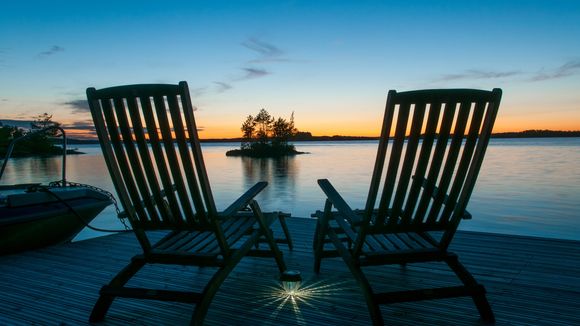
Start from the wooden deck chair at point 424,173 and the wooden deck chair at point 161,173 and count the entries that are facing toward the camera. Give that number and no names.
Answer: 0

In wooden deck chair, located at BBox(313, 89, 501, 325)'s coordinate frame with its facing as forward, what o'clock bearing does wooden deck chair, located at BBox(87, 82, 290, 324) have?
wooden deck chair, located at BBox(87, 82, 290, 324) is roughly at 10 o'clock from wooden deck chair, located at BBox(313, 89, 501, 325).

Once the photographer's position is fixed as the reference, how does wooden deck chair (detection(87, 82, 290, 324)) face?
facing away from the viewer and to the right of the viewer

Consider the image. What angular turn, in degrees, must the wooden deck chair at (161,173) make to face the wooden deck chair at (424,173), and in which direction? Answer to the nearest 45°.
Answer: approximately 45° to its right

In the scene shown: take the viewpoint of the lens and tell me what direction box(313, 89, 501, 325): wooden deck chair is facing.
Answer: facing away from the viewer and to the left of the viewer
